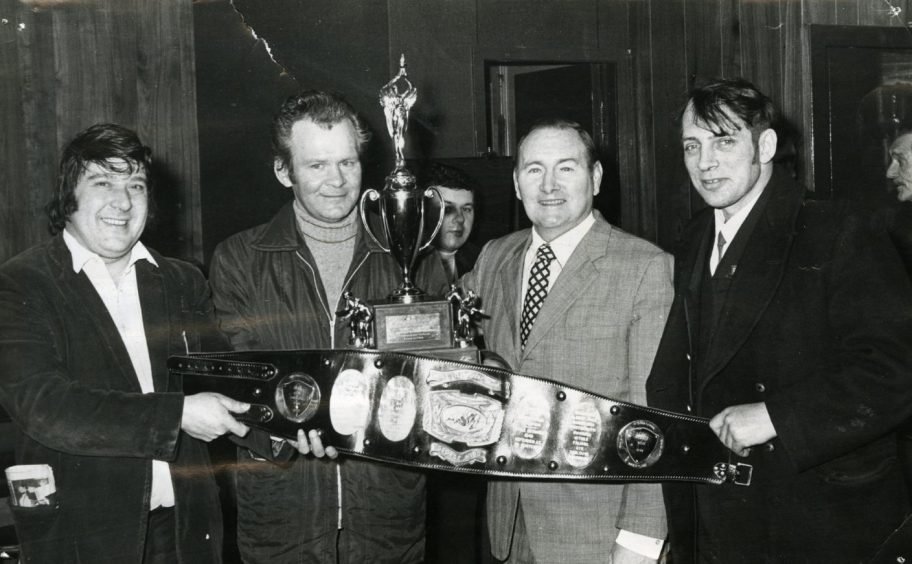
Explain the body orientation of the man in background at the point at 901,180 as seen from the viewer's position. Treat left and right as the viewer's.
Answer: facing to the left of the viewer

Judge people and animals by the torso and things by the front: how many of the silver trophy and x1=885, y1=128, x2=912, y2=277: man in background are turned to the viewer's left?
1

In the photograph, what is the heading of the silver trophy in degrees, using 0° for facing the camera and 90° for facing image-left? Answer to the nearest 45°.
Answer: approximately 0°

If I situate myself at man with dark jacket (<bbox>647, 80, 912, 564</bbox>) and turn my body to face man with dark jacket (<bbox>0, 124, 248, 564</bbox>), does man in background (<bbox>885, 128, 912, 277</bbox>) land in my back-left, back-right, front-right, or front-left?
back-right

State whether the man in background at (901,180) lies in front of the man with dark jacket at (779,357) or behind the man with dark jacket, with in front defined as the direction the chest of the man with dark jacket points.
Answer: behind

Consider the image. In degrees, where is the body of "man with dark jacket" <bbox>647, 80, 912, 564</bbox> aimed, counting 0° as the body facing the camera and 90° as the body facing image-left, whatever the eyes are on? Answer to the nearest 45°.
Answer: approximately 45°
